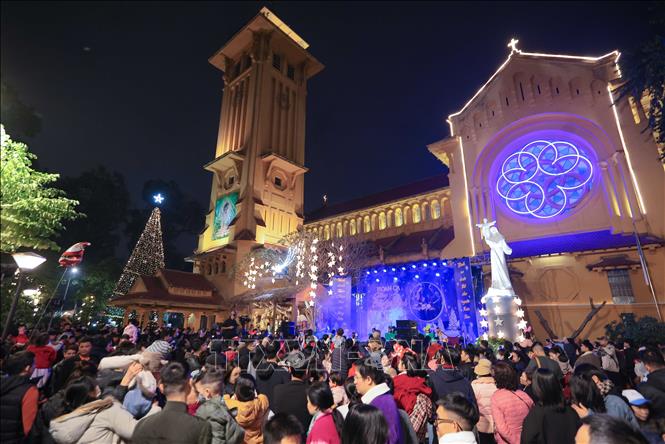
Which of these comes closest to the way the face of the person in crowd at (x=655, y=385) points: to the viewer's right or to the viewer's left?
to the viewer's left

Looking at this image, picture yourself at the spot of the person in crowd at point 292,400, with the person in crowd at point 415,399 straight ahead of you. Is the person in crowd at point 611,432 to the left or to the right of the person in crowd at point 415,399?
right

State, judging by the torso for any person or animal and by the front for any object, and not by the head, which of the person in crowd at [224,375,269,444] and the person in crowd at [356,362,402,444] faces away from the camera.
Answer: the person in crowd at [224,375,269,444]

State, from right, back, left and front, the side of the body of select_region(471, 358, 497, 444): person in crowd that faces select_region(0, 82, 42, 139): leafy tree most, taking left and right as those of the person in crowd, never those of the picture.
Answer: left
